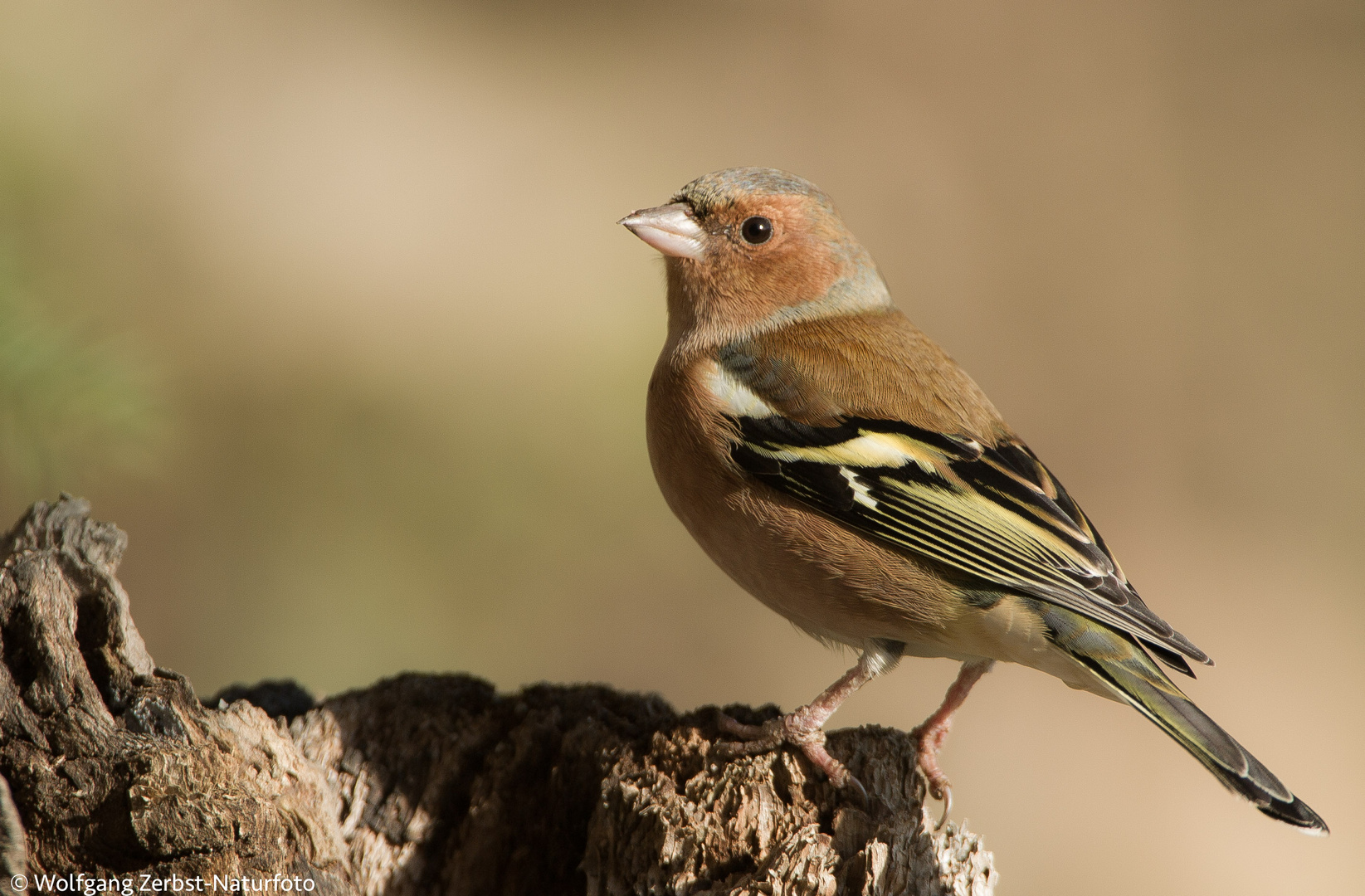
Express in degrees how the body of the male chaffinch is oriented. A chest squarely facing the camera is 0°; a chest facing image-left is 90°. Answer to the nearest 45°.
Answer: approximately 90°
